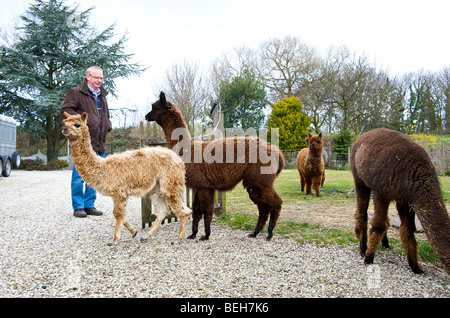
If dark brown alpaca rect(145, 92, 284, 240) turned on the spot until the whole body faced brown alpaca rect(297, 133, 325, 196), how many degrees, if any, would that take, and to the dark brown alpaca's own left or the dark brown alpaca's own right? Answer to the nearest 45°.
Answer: approximately 135° to the dark brown alpaca's own right

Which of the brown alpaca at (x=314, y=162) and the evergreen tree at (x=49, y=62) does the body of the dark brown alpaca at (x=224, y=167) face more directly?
the evergreen tree

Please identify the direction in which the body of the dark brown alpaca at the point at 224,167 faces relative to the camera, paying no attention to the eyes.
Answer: to the viewer's left

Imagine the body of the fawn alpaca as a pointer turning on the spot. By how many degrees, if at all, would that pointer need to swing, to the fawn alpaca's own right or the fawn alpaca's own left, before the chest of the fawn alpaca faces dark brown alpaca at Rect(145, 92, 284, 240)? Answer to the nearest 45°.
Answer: approximately 180°

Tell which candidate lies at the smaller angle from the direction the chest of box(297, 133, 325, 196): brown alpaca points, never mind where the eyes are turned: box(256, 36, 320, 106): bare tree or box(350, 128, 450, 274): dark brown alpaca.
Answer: the dark brown alpaca

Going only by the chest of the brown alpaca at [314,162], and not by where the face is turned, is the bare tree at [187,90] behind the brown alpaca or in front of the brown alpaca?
behind

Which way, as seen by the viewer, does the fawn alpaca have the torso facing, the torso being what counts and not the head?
to the viewer's left

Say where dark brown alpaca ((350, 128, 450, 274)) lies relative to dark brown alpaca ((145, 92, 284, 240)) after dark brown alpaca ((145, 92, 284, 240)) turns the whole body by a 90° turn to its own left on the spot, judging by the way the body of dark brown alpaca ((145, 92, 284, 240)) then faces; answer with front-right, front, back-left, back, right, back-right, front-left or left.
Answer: front-left

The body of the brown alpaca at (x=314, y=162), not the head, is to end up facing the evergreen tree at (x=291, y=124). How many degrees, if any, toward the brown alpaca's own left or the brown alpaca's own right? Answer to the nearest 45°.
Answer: approximately 180°
